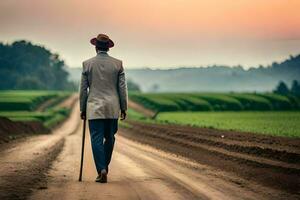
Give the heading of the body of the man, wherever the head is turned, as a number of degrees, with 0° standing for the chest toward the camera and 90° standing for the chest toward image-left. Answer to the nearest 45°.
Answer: approximately 180°

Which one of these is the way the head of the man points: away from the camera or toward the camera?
away from the camera
